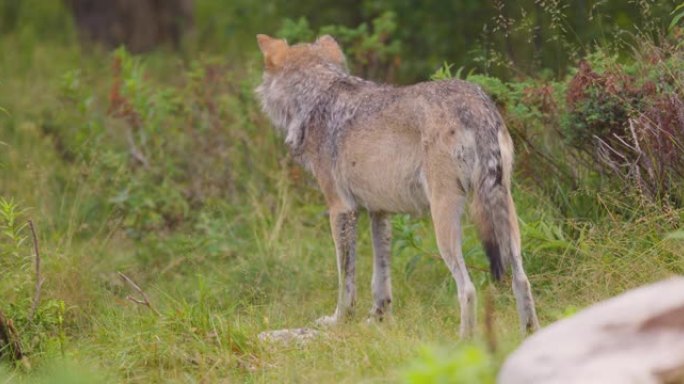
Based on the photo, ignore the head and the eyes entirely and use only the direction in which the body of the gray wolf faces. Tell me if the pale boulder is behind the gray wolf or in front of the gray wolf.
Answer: behind

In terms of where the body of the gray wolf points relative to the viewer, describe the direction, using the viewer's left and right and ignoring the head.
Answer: facing away from the viewer and to the left of the viewer

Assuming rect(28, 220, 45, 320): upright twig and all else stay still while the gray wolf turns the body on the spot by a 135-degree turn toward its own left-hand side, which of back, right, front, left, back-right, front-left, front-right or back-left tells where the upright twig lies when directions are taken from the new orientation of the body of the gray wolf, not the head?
right
